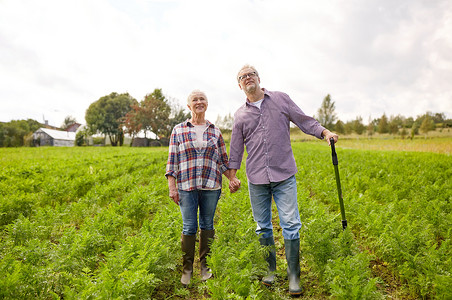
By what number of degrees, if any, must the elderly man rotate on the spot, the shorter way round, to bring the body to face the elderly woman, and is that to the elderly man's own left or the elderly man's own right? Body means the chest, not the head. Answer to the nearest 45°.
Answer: approximately 90° to the elderly man's own right

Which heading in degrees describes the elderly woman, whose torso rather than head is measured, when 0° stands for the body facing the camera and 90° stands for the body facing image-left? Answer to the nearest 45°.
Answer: approximately 0°

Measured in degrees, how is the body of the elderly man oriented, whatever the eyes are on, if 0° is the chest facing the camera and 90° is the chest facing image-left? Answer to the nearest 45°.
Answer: approximately 0°

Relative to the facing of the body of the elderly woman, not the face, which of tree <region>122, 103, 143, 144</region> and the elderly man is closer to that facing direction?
the elderly man

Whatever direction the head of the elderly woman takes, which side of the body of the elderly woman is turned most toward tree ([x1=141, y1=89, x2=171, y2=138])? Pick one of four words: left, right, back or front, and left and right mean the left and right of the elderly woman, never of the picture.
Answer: back

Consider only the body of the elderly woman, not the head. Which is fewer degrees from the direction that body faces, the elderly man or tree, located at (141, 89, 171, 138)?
the elderly man

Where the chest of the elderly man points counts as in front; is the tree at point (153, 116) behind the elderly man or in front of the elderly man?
behind

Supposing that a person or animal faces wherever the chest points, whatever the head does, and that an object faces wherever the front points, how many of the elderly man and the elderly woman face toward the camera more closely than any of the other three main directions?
2

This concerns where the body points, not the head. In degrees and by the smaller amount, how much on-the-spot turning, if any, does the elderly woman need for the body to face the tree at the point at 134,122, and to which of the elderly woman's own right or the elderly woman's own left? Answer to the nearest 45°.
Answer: approximately 180°

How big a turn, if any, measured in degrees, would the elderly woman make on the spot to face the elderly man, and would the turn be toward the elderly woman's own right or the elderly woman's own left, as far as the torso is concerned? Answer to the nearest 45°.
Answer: approximately 90° to the elderly woman's own left

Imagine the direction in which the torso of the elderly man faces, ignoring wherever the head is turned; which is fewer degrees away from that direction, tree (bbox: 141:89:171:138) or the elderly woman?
the elderly woman
